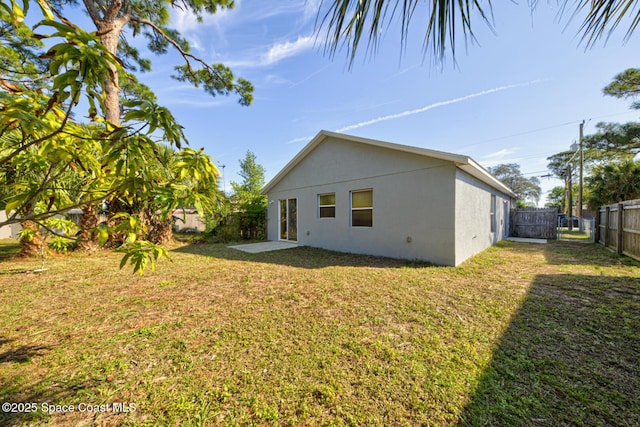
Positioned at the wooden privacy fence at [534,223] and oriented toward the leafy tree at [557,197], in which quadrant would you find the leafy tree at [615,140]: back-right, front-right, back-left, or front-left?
front-right

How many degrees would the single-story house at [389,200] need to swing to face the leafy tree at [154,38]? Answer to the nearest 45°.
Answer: approximately 135° to its left

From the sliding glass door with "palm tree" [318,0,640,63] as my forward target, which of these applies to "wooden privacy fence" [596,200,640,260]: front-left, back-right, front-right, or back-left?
front-left

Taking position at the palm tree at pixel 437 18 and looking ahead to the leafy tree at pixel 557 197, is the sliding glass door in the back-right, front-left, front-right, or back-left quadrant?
front-left

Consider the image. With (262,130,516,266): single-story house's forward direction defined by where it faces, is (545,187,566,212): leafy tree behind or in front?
in front

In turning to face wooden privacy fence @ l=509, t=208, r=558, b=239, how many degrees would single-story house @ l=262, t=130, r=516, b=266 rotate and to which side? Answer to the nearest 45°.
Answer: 0° — it already faces it

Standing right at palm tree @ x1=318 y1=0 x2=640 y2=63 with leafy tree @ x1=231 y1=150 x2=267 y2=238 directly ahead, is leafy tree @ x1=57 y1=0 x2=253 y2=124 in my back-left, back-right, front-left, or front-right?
front-left

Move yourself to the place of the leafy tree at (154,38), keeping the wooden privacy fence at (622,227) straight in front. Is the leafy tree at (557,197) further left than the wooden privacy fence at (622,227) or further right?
left

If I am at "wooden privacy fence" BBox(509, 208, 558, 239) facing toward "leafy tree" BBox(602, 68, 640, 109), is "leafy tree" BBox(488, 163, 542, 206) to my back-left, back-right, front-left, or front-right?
front-left

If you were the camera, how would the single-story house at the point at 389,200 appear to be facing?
facing away from the viewer and to the right of the viewer
